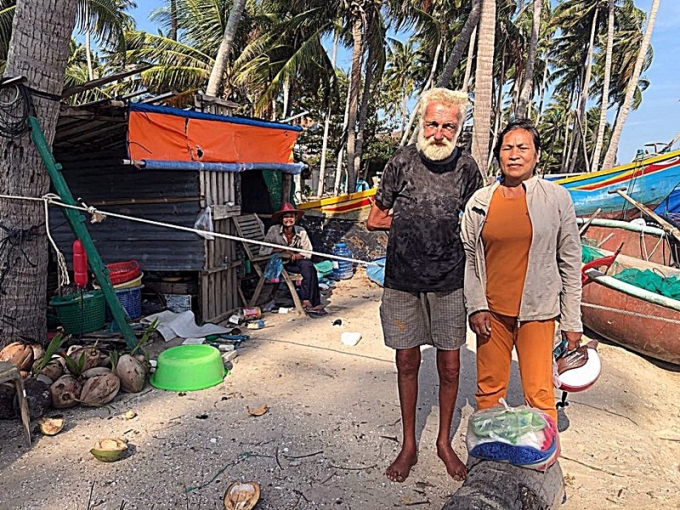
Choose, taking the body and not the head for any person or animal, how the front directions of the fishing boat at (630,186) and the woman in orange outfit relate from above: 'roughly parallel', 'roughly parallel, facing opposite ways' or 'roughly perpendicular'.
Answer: roughly perpendicular

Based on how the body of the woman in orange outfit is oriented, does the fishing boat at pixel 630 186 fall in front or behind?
behind

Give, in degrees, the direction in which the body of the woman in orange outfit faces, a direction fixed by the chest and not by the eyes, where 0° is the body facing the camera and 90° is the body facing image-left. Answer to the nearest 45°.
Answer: approximately 0°

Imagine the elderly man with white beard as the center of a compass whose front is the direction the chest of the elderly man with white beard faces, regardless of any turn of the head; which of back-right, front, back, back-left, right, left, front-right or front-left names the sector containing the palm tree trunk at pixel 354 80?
back
